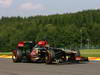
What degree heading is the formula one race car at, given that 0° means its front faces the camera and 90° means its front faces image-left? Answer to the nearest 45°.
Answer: approximately 315°
